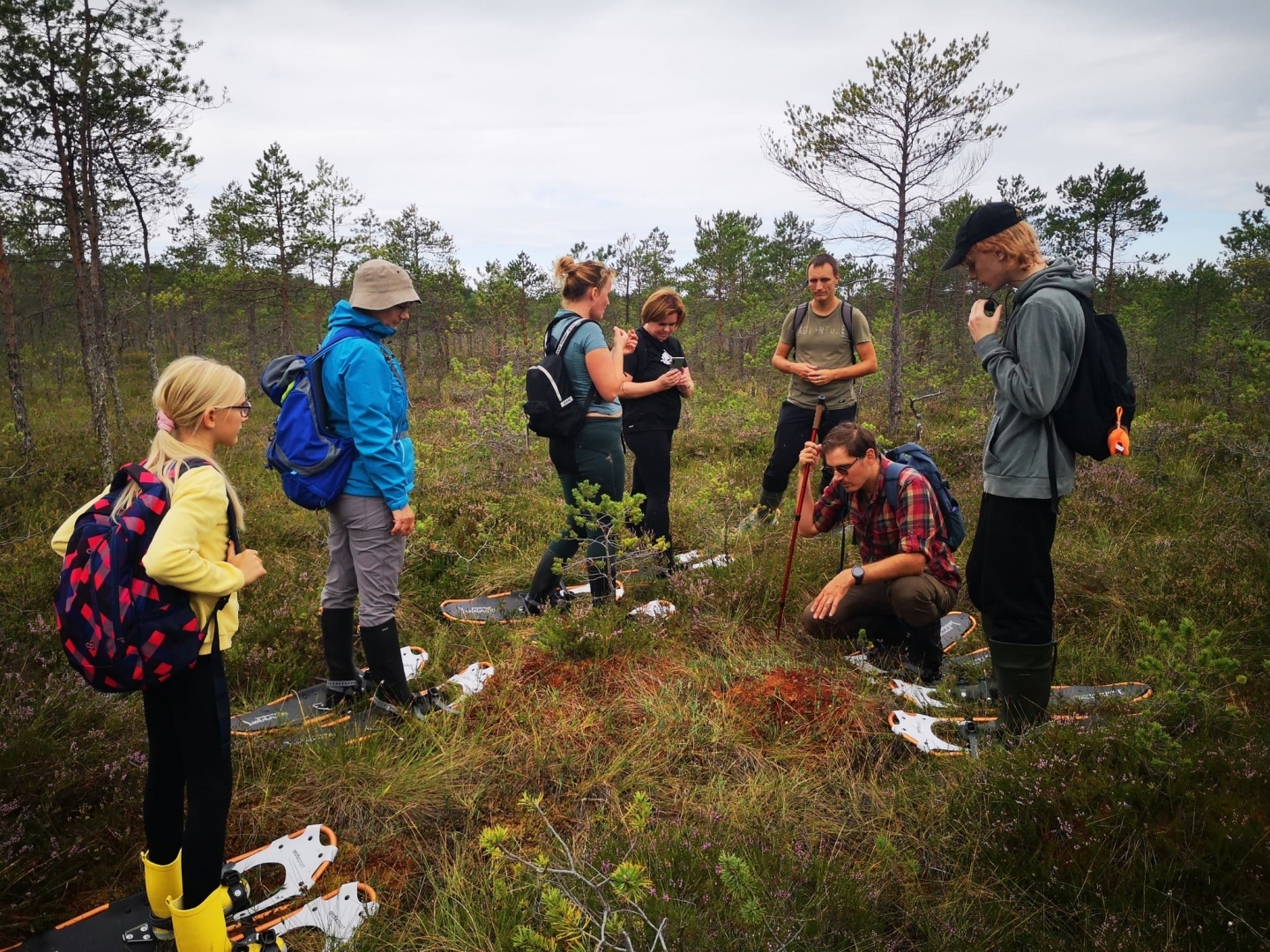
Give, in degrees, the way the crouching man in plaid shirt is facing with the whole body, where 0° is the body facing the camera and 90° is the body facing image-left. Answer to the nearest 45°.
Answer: approximately 45°

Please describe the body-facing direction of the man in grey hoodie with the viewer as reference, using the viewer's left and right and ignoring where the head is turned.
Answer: facing to the left of the viewer

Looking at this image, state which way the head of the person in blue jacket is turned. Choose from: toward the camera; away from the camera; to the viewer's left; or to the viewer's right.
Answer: to the viewer's right

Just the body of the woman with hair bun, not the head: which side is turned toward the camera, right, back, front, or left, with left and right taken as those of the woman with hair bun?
right

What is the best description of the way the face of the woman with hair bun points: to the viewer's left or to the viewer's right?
to the viewer's right

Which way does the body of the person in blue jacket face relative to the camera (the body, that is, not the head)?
to the viewer's right

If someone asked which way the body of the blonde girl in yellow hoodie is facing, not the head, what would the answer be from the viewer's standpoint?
to the viewer's right
